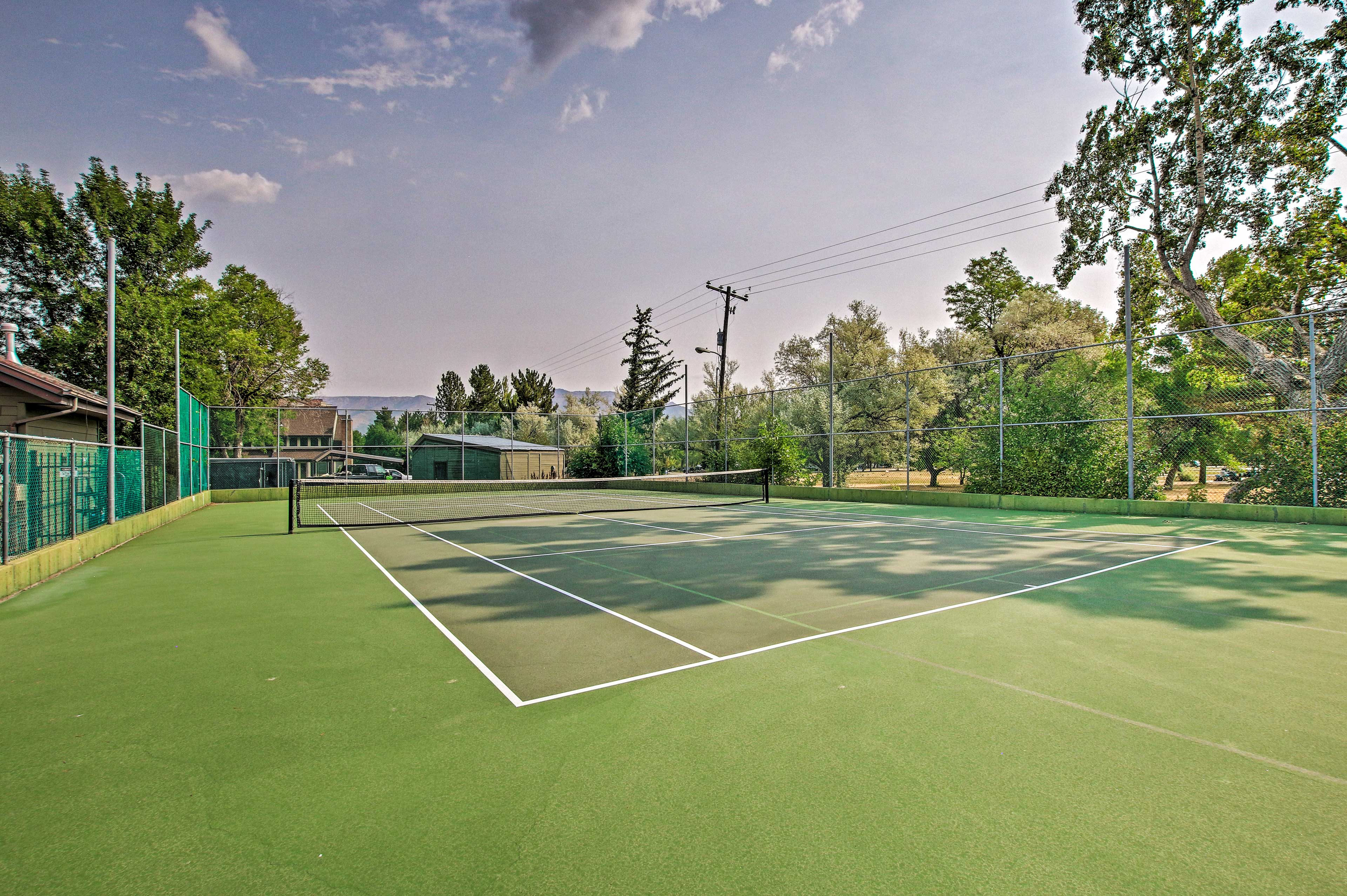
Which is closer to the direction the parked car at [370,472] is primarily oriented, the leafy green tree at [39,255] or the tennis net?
the tennis net

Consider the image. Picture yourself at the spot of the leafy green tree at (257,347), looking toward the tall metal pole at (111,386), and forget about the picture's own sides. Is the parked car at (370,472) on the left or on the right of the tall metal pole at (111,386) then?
left

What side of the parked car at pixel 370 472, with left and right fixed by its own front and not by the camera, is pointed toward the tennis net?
right

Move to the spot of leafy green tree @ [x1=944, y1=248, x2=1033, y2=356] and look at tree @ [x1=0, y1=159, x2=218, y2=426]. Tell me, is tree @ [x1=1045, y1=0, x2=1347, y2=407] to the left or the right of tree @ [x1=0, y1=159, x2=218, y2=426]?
left

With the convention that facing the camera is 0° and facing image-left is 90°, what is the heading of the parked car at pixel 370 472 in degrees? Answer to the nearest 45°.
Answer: approximately 270°
